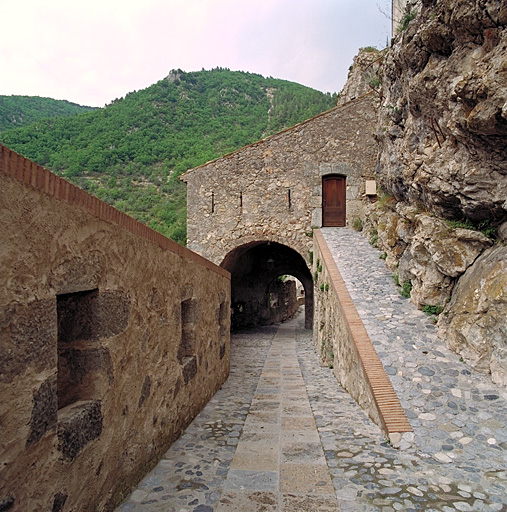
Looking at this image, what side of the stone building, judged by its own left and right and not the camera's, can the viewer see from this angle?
front

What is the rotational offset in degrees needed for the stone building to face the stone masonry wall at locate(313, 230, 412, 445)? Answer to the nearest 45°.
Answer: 0° — it already faces it
